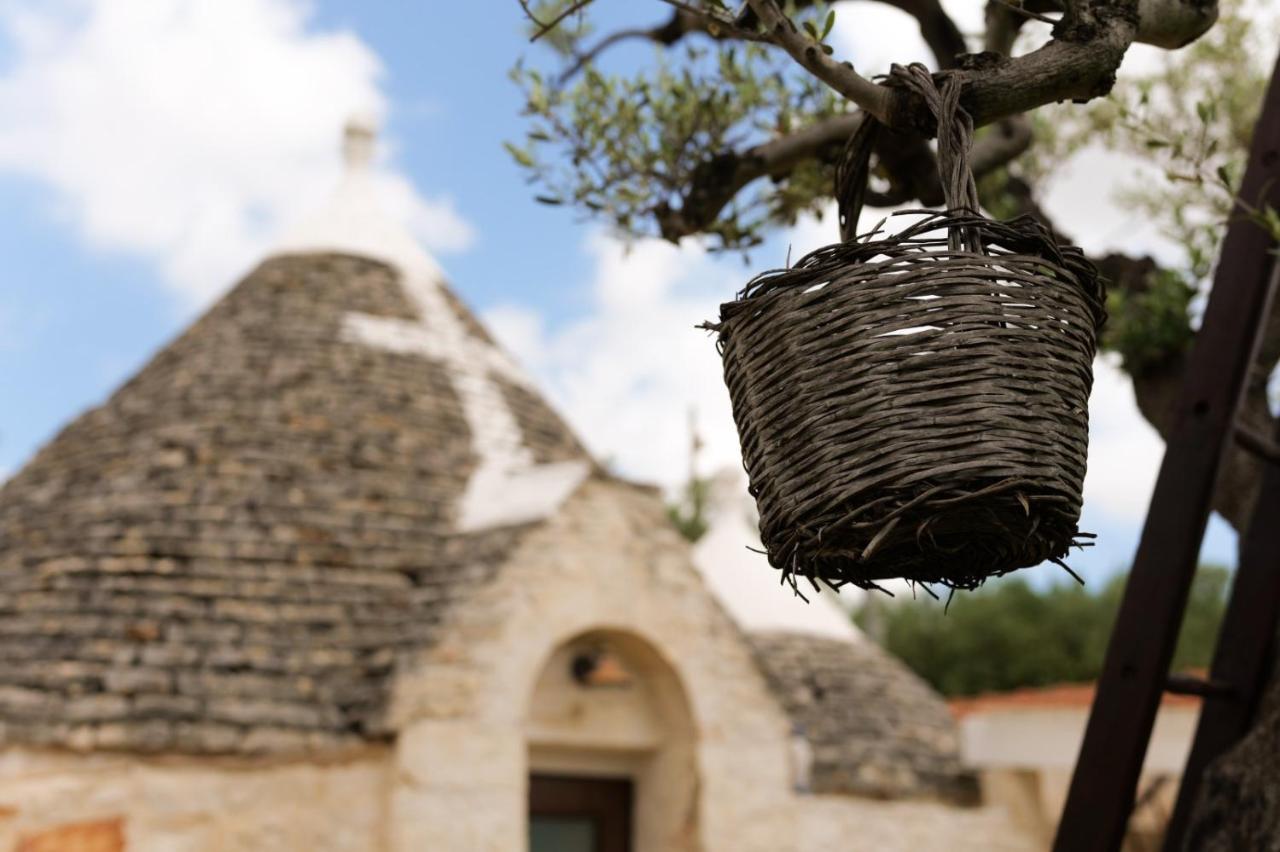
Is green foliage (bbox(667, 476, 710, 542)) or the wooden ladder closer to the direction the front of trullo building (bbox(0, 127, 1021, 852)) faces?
the wooden ladder

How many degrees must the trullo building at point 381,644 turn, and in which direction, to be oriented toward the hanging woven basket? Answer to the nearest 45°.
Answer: approximately 45° to its right

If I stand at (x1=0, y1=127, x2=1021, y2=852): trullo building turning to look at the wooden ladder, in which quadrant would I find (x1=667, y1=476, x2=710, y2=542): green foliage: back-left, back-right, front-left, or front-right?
back-left

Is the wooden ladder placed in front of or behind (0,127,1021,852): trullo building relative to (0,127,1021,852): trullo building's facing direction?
in front

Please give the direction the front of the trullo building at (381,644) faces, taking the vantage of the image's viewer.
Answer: facing the viewer and to the right of the viewer

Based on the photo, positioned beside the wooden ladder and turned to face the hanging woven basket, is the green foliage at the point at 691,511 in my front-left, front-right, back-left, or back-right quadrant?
back-right

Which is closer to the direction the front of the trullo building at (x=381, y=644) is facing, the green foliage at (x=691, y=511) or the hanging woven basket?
the hanging woven basket

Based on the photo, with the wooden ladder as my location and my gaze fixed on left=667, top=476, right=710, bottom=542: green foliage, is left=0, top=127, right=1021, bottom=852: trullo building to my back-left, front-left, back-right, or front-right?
front-left

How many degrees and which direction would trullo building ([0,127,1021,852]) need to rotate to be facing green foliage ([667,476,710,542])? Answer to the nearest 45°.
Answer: approximately 135° to its left
